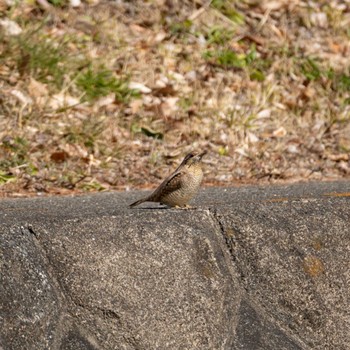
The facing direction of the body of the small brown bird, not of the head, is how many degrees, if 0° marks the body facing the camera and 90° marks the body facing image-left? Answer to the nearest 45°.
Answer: approximately 270°
